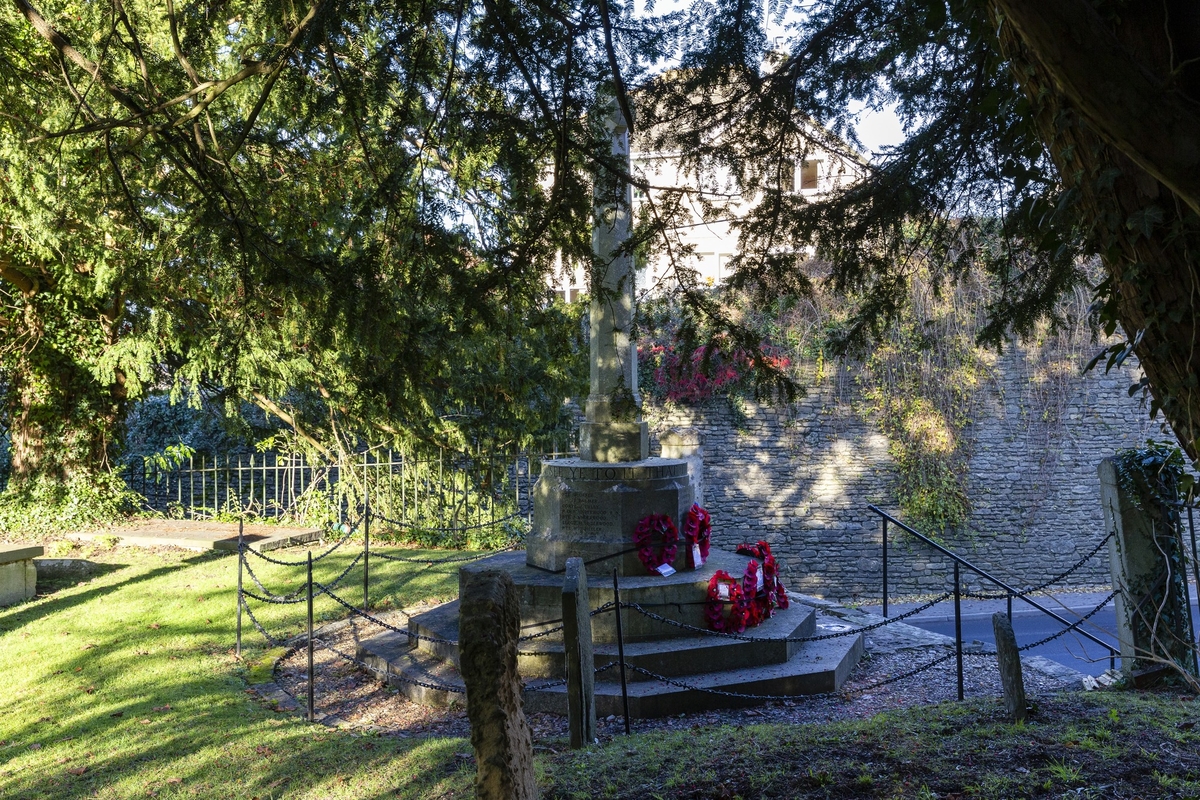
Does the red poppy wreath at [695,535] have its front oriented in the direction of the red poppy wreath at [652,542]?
no

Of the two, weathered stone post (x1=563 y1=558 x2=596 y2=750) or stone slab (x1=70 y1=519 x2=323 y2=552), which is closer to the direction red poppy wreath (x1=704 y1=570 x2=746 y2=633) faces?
the weathered stone post

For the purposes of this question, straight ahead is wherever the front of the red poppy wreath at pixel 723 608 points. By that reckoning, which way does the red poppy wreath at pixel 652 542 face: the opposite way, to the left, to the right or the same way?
the same way

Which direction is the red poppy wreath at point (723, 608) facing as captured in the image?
toward the camera

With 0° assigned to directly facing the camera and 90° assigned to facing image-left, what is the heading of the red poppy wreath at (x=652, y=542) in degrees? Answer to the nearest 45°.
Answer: approximately 0°

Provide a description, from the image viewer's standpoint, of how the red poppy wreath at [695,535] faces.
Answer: facing the viewer and to the right of the viewer

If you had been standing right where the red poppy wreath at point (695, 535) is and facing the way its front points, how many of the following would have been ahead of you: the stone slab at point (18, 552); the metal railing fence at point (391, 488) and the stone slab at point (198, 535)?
0

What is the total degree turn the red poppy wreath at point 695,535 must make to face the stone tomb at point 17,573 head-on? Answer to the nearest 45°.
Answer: approximately 135° to its right

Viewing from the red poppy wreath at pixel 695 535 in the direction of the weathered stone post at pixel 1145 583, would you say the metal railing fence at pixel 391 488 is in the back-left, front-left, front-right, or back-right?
back-left

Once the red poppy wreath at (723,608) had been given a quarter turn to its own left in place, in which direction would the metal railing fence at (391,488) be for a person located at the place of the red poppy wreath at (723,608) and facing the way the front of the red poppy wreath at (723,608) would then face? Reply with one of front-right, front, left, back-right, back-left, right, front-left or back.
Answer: back-left

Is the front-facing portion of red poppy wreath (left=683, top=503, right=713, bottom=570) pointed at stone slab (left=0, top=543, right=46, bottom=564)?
no

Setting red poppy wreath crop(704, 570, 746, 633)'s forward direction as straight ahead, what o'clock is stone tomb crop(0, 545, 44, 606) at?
The stone tomb is roughly at 3 o'clock from the red poppy wreath.

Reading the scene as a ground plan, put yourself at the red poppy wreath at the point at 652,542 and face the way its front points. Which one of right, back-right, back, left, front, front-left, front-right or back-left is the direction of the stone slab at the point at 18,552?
right

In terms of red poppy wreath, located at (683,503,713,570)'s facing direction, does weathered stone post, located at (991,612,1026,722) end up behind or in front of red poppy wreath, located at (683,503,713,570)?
in front

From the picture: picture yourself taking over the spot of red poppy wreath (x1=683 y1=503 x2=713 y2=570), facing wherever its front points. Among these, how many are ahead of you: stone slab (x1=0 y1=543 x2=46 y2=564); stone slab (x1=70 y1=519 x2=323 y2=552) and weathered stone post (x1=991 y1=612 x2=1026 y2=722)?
1

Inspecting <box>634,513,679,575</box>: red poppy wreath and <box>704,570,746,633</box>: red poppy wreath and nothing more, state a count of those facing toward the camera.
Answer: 2

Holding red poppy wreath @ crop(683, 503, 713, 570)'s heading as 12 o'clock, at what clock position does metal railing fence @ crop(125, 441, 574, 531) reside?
The metal railing fence is roughly at 6 o'clock from the red poppy wreath.
